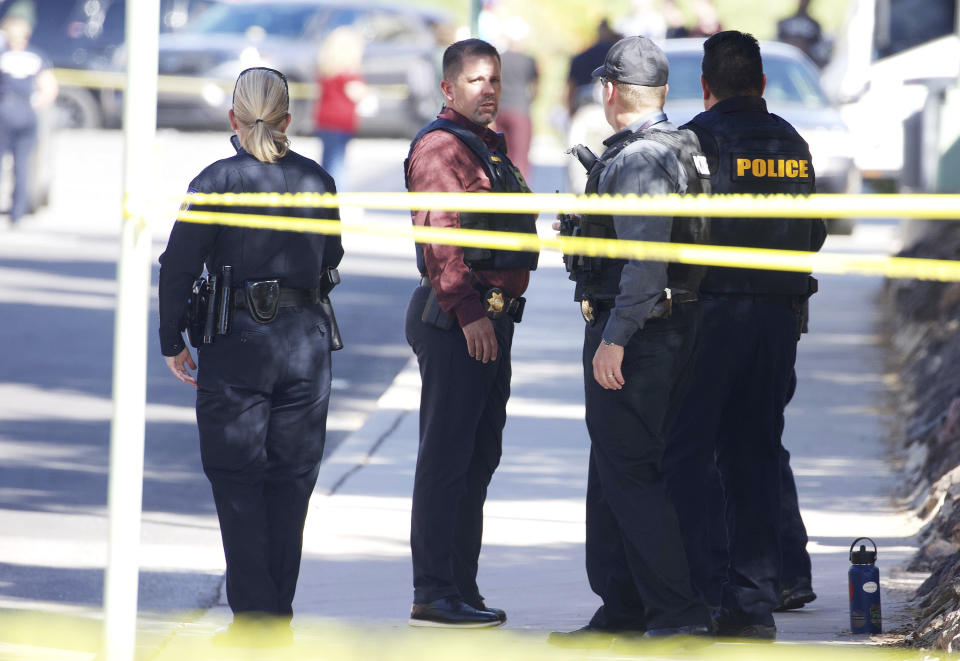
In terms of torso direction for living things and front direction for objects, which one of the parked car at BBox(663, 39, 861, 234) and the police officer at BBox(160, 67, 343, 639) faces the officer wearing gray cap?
the parked car

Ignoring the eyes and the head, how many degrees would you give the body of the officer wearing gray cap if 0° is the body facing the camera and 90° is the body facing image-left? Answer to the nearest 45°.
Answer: approximately 90°

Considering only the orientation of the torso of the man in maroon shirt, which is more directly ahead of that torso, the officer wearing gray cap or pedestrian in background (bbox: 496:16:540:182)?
the officer wearing gray cap

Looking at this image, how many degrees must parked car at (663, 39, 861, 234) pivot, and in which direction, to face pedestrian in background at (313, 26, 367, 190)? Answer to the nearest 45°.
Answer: approximately 90° to its right

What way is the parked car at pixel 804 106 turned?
toward the camera

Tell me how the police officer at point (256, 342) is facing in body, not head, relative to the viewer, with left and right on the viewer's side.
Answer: facing away from the viewer

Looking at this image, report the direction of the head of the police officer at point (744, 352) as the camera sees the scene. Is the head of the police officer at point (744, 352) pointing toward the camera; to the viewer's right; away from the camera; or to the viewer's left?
away from the camera

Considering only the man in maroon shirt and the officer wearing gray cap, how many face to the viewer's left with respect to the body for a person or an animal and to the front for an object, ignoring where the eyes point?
1

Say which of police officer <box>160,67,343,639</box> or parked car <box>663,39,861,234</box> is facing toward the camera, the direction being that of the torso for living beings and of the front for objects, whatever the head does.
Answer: the parked car

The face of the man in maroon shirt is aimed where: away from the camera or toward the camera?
toward the camera

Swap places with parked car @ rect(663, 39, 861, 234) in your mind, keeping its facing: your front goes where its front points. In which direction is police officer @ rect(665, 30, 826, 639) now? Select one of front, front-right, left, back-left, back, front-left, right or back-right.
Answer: front

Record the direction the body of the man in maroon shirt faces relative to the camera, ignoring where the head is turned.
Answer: to the viewer's right

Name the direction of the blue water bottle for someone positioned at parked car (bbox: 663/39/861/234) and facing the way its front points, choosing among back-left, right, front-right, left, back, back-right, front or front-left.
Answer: front
